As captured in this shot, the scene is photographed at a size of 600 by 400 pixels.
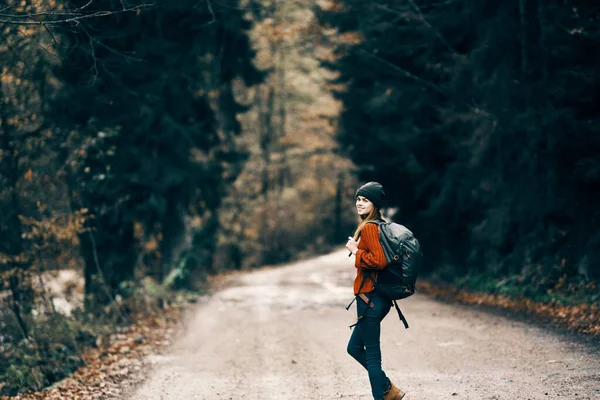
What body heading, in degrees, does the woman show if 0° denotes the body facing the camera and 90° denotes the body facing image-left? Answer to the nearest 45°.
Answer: approximately 90°
